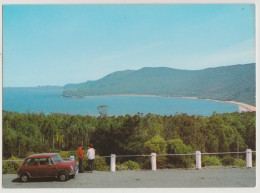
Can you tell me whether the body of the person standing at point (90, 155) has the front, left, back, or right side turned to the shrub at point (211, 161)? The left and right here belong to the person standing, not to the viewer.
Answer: right

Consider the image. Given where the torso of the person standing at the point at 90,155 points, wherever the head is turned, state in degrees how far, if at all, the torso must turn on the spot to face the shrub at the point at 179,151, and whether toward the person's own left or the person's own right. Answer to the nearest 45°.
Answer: approximately 90° to the person's own right

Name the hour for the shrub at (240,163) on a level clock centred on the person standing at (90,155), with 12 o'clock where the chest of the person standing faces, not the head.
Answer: The shrub is roughly at 3 o'clock from the person standing.

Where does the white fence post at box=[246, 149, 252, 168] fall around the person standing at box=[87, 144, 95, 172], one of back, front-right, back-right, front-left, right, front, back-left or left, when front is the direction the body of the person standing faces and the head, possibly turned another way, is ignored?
right

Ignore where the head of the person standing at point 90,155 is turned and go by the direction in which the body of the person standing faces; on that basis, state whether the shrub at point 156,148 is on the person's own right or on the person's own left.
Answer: on the person's own right

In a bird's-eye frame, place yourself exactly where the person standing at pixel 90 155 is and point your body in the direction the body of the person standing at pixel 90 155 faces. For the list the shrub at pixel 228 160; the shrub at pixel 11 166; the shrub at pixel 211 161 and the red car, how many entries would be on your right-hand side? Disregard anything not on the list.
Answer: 2

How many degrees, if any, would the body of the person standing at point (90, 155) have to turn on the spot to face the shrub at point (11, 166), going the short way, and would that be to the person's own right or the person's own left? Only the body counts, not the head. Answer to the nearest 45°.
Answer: approximately 90° to the person's own left

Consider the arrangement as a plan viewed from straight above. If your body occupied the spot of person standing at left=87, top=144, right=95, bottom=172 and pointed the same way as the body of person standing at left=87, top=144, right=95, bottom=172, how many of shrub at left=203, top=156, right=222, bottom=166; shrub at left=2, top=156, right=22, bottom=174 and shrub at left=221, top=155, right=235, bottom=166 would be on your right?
2

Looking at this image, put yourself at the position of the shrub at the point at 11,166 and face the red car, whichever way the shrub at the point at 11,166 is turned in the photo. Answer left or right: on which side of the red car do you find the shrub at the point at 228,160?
left

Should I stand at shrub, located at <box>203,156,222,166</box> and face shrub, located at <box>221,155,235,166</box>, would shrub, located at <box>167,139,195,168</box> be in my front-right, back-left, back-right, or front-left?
back-left

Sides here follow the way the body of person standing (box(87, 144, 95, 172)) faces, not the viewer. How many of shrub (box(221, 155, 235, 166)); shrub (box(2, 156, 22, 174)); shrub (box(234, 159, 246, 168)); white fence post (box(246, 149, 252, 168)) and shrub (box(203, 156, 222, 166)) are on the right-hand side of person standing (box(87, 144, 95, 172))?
4

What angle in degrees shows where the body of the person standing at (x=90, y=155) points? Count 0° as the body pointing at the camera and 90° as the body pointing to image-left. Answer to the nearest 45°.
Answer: approximately 180°
